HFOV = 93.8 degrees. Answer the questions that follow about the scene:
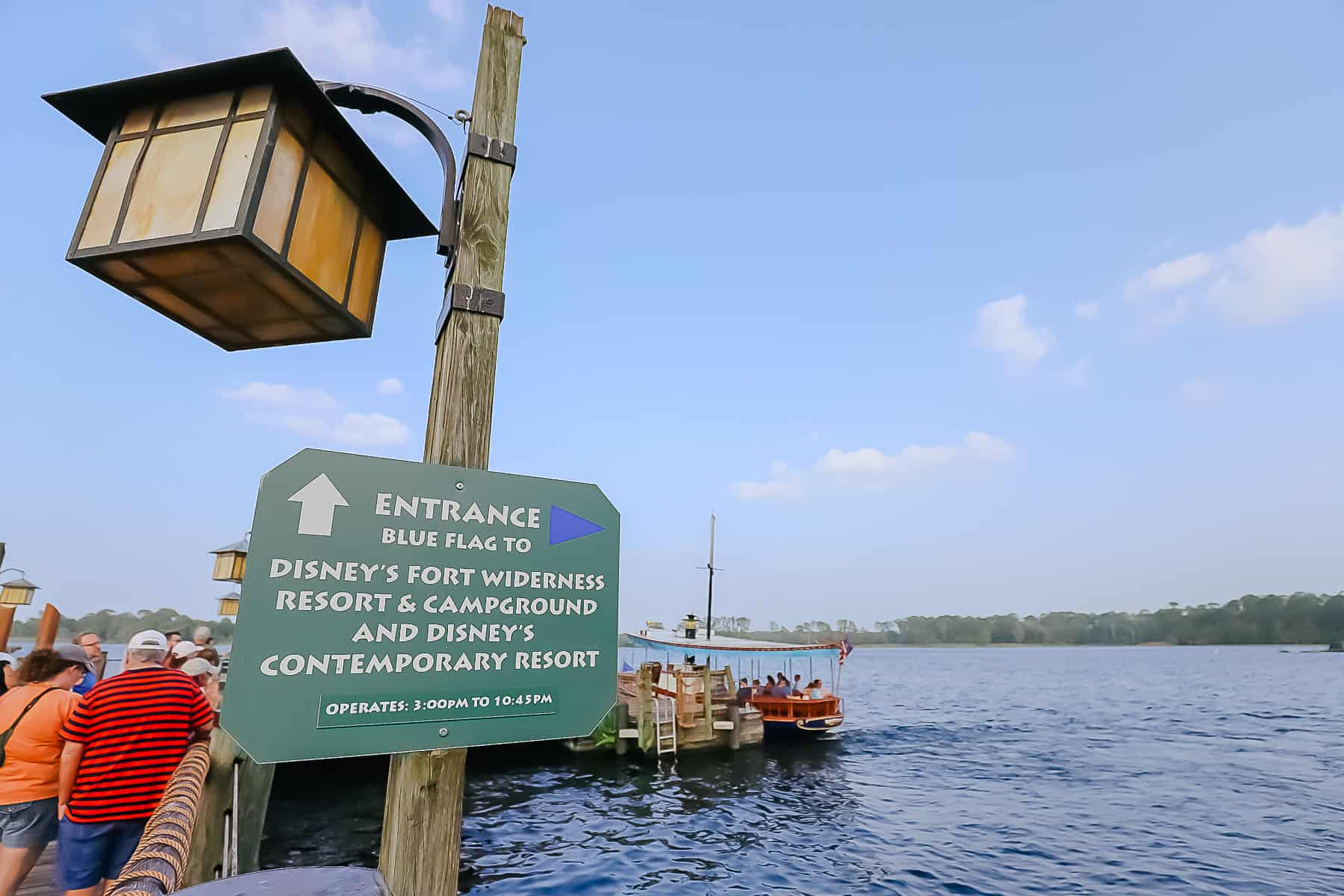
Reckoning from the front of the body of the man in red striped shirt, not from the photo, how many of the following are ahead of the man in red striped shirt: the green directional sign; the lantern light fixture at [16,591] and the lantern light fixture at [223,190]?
1

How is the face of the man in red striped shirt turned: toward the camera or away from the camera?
away from the camera

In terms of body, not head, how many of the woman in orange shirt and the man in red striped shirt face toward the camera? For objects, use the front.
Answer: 0

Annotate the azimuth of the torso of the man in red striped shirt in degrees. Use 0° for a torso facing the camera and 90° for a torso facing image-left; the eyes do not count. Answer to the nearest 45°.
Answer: approximately 180°

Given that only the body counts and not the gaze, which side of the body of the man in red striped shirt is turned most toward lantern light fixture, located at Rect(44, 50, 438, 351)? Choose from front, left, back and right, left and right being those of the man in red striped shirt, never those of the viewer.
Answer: back

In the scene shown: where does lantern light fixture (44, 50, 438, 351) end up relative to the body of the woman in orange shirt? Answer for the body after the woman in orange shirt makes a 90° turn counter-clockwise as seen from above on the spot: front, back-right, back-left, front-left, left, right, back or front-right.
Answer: back-left

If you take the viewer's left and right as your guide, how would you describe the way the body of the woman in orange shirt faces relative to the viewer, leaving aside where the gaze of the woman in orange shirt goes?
facing away from the viewer and to the right of the viewer

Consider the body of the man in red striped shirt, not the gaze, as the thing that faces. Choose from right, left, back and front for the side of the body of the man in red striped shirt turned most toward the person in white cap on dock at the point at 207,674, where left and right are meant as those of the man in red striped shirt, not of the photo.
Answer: front

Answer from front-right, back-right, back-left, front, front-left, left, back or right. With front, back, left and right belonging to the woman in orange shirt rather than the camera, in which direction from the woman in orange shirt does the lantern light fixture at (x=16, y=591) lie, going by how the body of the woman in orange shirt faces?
front-left

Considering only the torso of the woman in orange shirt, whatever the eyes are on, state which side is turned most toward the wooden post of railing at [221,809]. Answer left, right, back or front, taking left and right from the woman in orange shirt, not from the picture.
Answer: right

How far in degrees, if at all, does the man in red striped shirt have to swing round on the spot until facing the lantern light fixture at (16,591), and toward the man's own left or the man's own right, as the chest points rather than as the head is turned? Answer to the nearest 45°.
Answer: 0° — they already face it

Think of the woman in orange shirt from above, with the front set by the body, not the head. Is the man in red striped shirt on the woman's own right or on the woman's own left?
on the woman's own right
